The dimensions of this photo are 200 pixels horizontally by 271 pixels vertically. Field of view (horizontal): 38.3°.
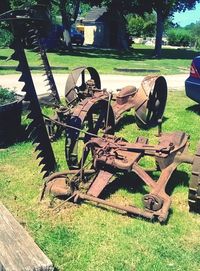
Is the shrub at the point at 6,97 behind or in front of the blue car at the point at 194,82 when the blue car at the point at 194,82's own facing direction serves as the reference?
behind

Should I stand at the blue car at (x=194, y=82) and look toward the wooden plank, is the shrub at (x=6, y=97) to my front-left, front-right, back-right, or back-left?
front-right

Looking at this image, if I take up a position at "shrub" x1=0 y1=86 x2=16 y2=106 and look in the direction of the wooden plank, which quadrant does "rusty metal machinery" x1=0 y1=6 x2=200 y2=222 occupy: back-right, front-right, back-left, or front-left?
front-left

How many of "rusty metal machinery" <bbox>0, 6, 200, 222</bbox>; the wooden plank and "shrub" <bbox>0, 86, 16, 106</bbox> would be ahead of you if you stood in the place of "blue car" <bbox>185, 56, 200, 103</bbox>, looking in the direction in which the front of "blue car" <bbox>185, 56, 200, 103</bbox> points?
0

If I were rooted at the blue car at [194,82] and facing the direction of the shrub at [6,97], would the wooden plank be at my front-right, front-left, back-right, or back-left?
front-left

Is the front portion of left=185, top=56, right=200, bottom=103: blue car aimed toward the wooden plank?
no

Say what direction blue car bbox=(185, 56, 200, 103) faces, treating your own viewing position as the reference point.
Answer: facing away from the viewer and to the right of the viewer
